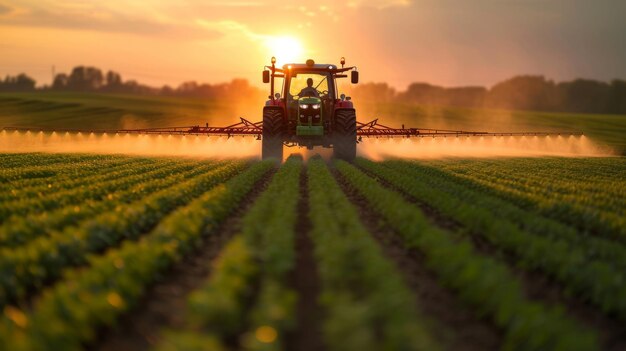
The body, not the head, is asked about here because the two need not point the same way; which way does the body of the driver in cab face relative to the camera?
toward the camera

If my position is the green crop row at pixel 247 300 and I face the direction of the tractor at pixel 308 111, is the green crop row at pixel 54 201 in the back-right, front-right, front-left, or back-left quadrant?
front-left

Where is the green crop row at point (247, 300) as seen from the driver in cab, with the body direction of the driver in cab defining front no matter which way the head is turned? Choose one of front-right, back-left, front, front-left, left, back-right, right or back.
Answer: front

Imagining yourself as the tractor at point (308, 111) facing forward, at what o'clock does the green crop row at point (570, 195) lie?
The green crop row is roughly at 11 o'clock from the tractor.

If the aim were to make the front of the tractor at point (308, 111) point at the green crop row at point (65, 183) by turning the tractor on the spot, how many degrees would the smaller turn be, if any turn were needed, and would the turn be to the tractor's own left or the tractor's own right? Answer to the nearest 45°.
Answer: approximately 45° to the tractor's own right

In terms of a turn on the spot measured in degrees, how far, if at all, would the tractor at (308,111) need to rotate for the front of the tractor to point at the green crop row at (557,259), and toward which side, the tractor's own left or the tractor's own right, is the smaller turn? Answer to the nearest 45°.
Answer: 0° — it already faces it

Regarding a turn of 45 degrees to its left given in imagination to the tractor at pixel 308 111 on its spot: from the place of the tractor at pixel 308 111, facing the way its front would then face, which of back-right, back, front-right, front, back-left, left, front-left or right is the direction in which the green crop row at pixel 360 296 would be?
front-right

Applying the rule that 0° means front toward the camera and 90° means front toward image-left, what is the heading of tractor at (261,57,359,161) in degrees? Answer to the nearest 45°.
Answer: approximately 0°

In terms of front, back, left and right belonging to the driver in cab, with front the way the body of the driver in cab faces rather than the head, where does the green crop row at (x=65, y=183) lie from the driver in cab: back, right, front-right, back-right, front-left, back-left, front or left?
front-right

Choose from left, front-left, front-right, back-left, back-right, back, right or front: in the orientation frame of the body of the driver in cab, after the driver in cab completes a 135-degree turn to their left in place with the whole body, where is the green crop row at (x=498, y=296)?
back-right

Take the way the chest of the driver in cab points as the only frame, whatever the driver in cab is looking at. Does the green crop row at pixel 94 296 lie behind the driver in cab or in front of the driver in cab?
in front

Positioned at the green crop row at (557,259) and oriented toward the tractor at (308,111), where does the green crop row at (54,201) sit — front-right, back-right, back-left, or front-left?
front-left

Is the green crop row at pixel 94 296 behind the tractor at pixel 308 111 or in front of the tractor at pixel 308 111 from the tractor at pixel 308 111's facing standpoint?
in front
